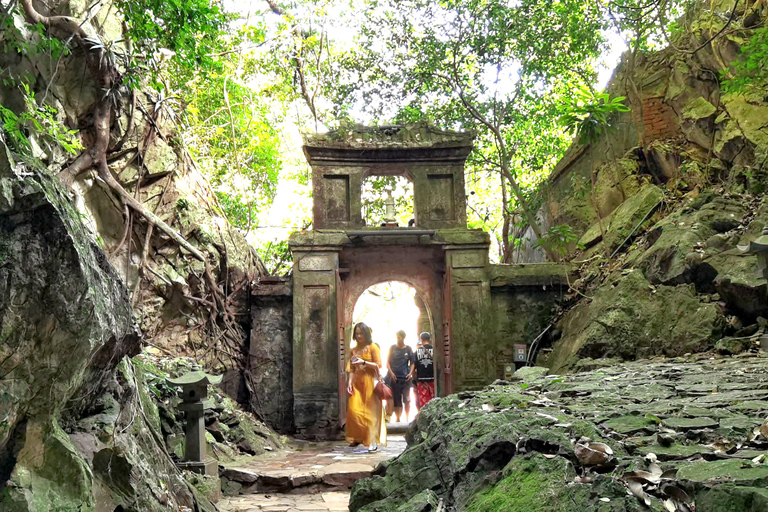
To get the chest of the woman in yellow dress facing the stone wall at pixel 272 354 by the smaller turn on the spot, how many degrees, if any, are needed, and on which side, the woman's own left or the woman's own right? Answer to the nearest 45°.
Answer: approximately 90° to the woman's own right

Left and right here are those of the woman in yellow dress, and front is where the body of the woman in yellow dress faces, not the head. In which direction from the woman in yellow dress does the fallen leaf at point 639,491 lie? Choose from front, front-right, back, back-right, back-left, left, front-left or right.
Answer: front-left

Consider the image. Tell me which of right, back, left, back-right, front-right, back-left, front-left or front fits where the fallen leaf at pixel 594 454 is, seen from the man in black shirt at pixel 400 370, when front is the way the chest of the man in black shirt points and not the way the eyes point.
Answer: front

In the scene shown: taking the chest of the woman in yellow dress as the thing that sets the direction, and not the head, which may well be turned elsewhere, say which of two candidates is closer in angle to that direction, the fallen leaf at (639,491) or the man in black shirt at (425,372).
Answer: the fallen leaf

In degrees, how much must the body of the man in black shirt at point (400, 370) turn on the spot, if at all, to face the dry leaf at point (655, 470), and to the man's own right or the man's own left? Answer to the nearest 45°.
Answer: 0° — they already face it

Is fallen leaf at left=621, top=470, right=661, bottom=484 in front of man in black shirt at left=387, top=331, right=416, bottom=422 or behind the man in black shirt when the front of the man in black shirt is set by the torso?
in front

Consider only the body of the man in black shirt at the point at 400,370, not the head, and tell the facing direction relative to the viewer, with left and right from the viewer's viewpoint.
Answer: facing the viewer

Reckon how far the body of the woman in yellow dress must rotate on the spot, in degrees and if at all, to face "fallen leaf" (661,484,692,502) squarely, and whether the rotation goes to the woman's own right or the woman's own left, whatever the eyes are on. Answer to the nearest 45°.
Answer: approximately 45° to the woman's own left

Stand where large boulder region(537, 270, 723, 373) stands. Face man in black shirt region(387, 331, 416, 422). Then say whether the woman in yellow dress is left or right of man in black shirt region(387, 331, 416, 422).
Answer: left

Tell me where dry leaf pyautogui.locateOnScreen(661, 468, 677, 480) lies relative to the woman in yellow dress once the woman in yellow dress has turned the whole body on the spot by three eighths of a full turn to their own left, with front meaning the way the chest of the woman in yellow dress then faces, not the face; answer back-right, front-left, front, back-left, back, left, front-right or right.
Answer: right

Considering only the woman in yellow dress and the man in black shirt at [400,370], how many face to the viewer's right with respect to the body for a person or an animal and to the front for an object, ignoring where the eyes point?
0

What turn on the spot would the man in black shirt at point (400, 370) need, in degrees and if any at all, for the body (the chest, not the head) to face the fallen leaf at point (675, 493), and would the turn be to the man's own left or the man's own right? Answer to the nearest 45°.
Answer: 0° — they already face it

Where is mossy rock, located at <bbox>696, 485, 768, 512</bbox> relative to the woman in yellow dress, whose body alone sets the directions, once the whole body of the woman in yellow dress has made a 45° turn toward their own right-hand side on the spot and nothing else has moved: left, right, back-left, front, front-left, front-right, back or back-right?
left

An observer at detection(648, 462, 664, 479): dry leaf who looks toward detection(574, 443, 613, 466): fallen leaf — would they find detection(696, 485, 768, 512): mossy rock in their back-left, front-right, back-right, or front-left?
back-left

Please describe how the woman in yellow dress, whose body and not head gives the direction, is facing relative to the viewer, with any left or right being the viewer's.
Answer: facing the viewer and to the left of the viewer

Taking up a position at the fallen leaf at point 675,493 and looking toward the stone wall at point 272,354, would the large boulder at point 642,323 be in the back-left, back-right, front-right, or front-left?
front-right
